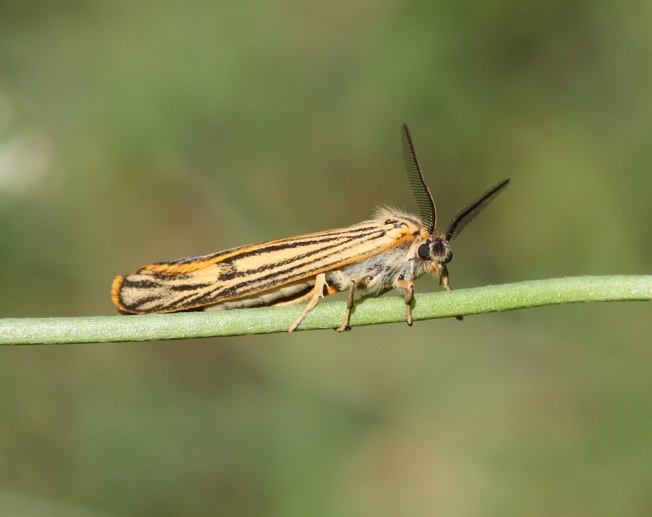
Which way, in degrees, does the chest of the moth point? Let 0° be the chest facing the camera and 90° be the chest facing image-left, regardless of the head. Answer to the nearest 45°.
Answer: approximately 270°
